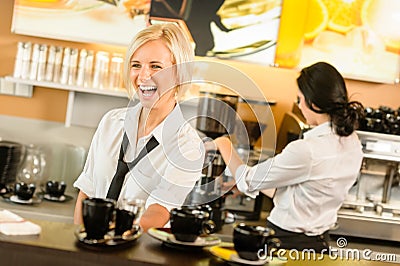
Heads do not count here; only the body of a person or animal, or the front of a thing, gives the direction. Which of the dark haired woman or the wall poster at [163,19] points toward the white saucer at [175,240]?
the wall poster

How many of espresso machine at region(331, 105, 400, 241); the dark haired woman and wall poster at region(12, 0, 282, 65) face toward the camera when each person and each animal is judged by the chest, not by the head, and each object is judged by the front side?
2

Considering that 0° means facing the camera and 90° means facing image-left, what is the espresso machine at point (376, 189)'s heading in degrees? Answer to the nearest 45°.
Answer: approximately 0°

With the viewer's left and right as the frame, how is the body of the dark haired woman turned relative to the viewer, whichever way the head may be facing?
facing away from the viewer and to the left of the viewer

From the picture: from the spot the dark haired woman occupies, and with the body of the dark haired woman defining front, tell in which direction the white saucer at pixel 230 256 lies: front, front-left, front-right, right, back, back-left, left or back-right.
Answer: back-left

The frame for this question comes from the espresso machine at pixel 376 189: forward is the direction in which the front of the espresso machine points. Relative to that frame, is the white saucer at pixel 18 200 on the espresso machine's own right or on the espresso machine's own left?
on the espresso machine's own right

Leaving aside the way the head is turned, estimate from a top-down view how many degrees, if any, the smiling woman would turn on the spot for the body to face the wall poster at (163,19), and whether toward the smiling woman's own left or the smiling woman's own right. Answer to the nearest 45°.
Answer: approximately 135° to the smiling woman's own right

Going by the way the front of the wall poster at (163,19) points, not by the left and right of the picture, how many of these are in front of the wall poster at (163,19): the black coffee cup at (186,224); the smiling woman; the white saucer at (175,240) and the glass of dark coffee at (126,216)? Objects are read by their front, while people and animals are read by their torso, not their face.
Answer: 4

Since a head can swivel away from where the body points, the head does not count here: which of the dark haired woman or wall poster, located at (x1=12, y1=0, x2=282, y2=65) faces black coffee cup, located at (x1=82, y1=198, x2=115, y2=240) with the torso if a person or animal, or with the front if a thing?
the wall poster

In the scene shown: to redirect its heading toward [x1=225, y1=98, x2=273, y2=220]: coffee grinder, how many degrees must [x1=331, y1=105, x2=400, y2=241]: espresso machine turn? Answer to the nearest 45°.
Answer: approximately 90° to its right

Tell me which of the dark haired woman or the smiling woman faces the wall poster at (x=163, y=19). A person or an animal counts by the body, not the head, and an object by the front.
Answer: the dark haired woman
